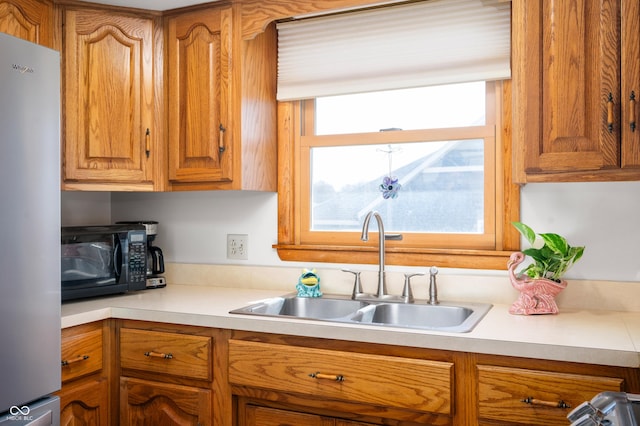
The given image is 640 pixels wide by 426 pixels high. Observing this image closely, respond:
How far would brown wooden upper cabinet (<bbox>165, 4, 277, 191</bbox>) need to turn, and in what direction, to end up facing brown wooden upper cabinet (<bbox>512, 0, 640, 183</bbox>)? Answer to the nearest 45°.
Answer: approximately 90° to its left

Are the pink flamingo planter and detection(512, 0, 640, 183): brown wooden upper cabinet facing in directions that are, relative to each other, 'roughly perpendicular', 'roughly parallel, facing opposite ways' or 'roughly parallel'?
roughly perpendicular

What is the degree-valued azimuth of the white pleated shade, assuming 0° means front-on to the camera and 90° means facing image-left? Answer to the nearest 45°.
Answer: approximately 45°

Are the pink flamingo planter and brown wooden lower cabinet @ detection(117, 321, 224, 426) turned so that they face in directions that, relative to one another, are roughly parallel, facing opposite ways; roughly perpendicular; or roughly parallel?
roughly perpendicular

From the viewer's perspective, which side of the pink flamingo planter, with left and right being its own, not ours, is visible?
left

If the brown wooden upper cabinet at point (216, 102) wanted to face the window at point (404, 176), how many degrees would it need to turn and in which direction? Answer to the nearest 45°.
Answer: approximately 135° to its left

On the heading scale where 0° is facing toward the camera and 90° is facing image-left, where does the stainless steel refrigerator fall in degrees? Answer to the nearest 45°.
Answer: approximately 315°

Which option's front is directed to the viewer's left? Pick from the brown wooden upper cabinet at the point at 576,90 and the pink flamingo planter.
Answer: the pink flamingo planter

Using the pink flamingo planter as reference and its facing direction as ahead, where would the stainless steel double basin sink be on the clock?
The stainless steel double basin sink is roughly at 12 o'clock from the pink flamingo planter.
